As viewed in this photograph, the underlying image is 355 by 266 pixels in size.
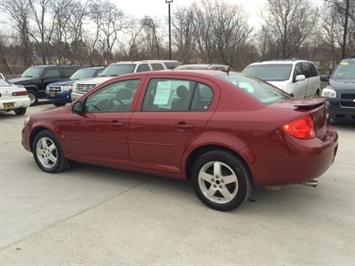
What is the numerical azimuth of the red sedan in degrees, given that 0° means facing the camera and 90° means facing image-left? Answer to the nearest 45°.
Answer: approximately 135°

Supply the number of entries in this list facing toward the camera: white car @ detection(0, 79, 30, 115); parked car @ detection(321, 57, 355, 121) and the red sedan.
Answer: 1

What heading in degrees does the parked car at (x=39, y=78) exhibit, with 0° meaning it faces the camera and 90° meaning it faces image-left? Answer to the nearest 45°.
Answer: approximately 45°

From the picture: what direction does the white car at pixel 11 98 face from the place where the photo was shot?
facing away from the viewer and to the left of the viewer

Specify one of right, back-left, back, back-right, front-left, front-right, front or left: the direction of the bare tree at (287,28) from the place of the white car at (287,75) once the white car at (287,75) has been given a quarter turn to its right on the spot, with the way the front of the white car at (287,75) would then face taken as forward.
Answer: front-right

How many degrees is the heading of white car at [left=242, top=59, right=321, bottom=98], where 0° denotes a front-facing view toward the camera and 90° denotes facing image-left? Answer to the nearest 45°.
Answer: approximately 45°

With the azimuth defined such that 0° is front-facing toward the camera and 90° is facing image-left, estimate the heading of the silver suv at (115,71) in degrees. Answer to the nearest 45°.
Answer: approximately 45°

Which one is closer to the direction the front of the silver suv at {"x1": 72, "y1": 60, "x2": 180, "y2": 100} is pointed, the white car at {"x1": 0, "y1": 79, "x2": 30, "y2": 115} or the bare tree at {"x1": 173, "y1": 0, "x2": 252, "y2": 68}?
the white car

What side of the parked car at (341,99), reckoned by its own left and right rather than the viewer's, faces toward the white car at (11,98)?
right

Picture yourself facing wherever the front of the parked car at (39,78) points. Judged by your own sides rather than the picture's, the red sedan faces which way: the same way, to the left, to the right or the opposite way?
to the right

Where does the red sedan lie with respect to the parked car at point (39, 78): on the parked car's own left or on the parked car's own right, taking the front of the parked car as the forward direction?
on the parked car's own left

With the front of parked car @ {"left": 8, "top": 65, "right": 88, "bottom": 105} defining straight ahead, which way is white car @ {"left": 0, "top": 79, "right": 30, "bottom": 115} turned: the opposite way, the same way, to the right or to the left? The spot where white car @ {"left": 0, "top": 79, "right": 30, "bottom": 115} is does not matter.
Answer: to the right

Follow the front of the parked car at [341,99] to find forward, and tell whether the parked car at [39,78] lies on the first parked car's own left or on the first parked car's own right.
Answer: on the first parked car's own right

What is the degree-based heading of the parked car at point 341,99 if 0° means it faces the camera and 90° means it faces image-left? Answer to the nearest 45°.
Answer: approximately 0°

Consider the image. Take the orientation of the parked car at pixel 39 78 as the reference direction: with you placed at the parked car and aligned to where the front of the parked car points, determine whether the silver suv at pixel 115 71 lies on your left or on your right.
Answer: on your left
